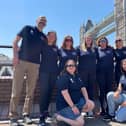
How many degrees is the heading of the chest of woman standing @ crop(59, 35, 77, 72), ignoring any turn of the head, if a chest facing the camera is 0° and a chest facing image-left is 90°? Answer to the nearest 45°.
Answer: approximately 0°

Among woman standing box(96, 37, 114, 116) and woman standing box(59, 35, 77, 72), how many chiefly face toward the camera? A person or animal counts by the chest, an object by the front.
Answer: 2

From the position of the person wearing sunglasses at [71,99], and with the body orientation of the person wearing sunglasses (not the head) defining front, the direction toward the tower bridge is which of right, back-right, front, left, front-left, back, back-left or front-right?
back-left

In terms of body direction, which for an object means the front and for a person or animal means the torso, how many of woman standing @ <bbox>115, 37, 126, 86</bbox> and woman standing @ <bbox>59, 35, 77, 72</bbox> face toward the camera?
2

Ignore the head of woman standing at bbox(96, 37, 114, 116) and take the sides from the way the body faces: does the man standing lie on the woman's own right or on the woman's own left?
on the woman's own right

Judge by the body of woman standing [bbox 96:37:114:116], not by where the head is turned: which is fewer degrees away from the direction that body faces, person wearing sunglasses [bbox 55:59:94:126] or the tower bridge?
the person wearing sunglasses

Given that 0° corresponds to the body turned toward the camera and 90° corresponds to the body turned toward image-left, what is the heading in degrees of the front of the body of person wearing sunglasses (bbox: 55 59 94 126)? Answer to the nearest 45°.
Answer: approximately 315°

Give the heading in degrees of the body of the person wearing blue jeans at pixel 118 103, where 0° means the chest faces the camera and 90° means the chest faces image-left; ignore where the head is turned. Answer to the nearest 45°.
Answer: approximately 45°
